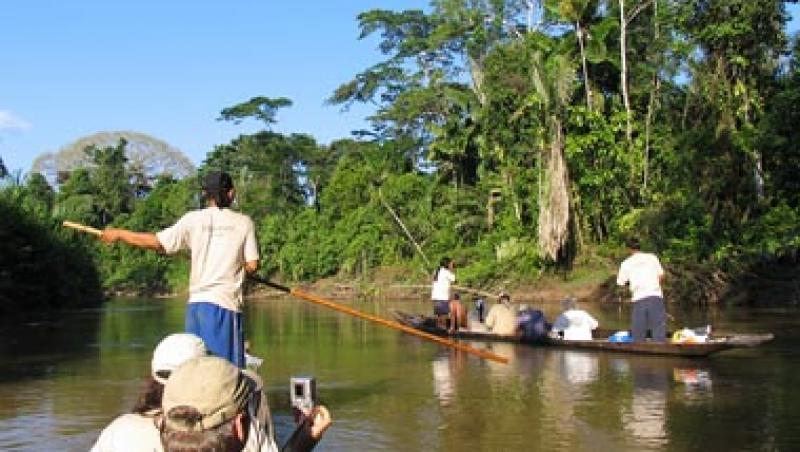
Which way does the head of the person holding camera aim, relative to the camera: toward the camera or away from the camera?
away from the camera

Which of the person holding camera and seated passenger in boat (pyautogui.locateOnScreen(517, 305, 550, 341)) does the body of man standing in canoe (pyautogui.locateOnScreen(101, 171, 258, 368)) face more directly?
the seated passenger in boat

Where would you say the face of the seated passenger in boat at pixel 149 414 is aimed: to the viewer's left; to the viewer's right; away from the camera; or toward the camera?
away from the camera

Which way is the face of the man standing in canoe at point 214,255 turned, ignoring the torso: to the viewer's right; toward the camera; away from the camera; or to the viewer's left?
away from the camera

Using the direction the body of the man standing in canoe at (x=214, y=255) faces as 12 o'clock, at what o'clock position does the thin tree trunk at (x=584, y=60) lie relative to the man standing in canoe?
The thin tree trunk is roughly at 1 o'clock from the man standing in canoe.

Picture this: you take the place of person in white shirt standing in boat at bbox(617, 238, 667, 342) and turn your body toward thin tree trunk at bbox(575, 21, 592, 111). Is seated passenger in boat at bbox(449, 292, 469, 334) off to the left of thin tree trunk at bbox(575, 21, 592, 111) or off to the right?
left

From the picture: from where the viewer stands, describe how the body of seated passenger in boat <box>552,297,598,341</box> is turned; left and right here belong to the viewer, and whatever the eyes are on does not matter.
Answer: facing away from the viewer and to the left of the viewer

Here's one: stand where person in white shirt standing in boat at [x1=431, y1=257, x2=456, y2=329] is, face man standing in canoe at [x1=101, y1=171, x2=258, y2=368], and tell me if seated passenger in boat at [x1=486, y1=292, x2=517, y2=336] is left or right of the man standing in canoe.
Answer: left

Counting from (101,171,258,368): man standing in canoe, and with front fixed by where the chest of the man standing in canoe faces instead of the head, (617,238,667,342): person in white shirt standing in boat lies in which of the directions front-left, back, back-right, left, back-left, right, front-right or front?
front-right

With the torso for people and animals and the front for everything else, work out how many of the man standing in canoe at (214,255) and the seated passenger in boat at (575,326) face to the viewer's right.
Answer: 0

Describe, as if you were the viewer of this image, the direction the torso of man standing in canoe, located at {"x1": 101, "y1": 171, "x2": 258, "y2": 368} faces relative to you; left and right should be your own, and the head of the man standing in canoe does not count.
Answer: facing away from the viewer

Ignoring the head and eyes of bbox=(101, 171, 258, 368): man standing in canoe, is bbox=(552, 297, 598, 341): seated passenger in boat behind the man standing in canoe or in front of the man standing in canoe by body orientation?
in front

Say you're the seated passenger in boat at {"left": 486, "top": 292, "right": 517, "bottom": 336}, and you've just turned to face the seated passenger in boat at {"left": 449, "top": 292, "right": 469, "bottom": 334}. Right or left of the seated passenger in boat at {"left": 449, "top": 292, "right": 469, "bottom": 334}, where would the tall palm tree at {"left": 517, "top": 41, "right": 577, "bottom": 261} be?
right

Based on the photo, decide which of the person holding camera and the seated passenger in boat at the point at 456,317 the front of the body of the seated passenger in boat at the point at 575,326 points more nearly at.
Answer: the seated passenger in boat
